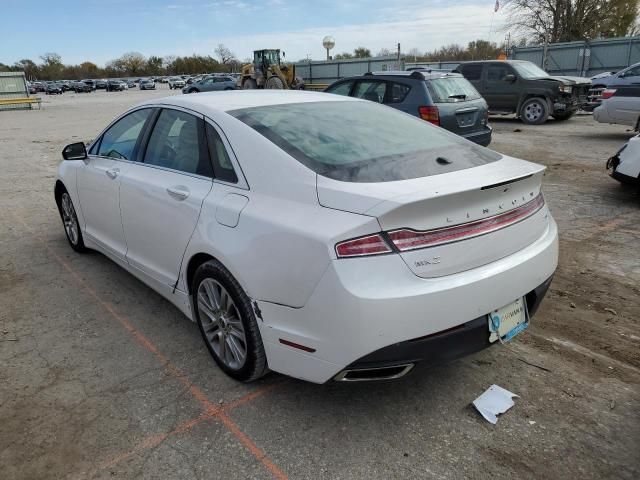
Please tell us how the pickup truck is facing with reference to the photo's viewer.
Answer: facing the viewer and to the right of the viewer

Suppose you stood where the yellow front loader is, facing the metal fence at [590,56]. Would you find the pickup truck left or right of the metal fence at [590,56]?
right

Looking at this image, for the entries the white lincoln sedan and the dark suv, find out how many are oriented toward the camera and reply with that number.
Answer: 0

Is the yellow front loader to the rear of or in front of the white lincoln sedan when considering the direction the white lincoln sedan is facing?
in front

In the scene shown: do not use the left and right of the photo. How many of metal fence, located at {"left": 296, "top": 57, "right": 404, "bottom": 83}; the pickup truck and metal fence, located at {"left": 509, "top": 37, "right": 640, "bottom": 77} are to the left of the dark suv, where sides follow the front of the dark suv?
0

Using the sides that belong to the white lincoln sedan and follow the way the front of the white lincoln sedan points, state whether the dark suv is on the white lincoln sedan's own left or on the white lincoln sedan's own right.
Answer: on the white lincoln sedan's own right

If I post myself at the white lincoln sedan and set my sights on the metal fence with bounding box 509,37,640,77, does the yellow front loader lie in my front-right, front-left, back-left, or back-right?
front-left

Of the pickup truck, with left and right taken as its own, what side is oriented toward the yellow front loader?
back

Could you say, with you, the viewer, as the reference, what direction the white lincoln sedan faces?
facing away from the viewer and to the left of the viewer

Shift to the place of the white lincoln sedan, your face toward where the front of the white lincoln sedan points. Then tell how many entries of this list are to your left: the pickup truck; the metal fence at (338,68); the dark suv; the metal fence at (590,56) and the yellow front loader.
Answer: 0

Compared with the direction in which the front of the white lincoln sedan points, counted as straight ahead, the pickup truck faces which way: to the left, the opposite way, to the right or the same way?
the opposite way

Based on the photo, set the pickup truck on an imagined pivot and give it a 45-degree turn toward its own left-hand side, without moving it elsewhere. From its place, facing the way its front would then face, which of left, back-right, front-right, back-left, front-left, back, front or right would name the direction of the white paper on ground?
right

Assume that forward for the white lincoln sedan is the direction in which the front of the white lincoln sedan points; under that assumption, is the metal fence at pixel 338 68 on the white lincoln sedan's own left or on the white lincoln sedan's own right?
on the white lincoln sedan's own right

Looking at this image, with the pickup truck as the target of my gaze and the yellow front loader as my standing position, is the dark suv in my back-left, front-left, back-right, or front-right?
front-right

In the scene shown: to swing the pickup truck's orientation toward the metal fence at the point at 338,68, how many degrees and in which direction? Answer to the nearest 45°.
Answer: approximately 180°

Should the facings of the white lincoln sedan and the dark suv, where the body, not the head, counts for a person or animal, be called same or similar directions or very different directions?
same or similar directions

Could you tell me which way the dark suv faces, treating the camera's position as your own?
facing away from the viewer and to the left of the viewer
